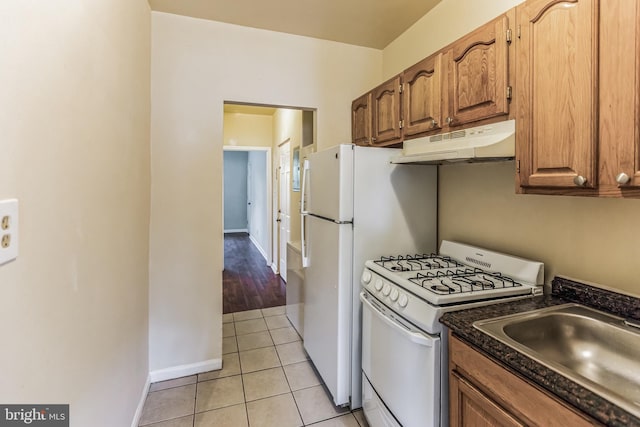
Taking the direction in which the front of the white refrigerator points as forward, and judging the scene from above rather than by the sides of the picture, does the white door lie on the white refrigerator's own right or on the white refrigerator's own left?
on the white refrigerator's own right

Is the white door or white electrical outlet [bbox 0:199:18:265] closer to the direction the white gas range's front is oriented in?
the white electrical outlet

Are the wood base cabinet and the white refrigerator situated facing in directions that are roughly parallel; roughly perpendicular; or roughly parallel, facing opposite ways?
roughly parallel

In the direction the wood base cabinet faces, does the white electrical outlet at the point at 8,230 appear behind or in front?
in front

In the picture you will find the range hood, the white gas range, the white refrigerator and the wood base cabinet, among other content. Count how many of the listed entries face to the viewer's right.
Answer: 0

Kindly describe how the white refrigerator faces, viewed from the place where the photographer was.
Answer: facing the viewer and to the left of the viewer

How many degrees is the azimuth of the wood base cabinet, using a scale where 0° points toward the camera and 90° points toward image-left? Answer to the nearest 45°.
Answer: approximately 45°

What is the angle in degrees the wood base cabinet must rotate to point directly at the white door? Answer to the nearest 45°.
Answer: approximately 90° to its right

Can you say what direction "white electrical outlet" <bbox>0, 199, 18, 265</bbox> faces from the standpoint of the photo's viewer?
facing the viewer and to the right of the viewer

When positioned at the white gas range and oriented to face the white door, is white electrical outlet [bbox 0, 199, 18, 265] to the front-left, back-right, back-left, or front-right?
back-left

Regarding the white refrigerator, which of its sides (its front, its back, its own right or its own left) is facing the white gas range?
left

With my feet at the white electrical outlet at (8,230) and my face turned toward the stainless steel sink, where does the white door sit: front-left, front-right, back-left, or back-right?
front-left
